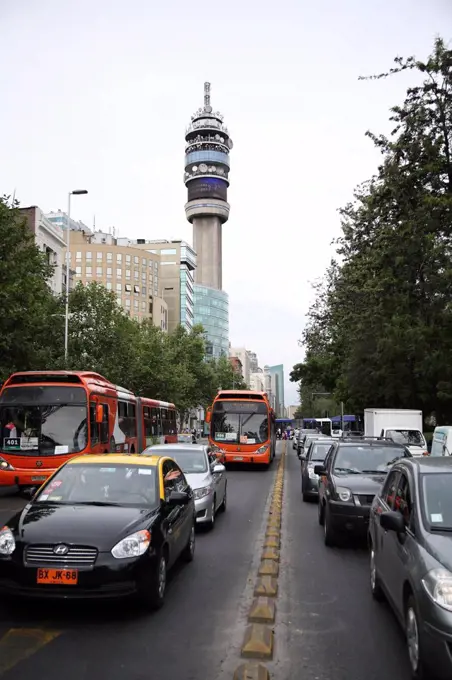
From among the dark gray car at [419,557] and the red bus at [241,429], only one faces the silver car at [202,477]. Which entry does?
the red bus

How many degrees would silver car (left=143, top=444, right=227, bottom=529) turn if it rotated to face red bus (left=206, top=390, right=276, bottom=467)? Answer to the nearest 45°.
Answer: approximately 180°

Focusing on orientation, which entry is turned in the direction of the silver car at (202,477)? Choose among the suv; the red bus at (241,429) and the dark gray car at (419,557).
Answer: the red bus

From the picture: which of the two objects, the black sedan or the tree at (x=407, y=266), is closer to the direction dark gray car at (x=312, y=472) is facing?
the black sedan

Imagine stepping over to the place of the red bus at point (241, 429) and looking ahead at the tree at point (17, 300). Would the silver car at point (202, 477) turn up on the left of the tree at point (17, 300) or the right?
left

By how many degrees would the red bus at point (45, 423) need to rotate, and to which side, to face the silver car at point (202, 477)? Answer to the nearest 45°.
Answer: approximately 90° to its left

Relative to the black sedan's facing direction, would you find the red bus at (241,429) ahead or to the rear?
to the rear

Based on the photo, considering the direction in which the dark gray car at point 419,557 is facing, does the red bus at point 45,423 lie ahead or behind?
behind

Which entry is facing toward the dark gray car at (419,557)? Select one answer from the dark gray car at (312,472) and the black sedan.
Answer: the dark gray car at (312,472)
